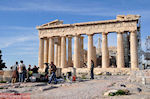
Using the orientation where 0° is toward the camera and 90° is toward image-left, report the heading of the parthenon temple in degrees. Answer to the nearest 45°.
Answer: approximately 0°
